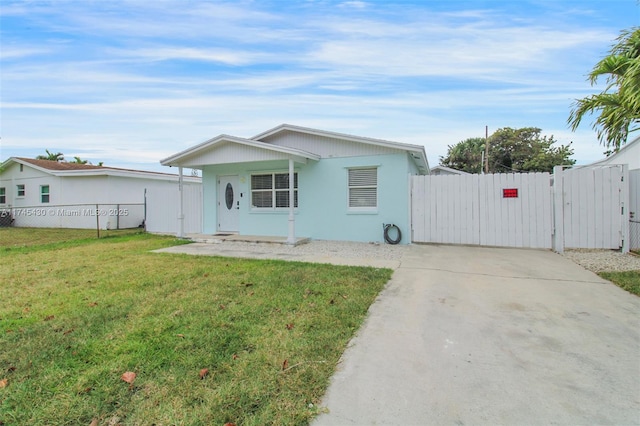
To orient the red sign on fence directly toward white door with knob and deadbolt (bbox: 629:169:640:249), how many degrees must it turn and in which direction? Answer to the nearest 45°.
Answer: approximately 135° to its left

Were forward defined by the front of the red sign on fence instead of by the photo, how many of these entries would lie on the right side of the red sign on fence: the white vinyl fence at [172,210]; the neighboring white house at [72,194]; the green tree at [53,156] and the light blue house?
4

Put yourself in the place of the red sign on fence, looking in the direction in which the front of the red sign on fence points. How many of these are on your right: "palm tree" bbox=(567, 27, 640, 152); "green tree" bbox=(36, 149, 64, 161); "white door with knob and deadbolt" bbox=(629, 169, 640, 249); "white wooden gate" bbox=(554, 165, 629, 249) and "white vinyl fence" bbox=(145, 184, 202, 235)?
2

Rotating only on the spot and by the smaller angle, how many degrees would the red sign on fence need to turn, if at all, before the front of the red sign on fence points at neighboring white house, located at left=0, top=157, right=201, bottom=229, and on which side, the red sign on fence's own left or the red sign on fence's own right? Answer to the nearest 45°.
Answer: approximately 90° to the red sign on fence's own right

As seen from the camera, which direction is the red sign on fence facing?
toward the camera

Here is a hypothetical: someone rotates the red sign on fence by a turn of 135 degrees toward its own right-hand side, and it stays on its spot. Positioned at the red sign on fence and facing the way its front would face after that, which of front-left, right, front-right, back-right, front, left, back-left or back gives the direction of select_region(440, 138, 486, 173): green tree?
front-right

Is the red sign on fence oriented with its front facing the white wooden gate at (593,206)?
no

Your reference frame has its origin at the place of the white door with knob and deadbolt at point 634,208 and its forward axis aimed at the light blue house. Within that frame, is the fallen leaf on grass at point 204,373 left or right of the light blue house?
left

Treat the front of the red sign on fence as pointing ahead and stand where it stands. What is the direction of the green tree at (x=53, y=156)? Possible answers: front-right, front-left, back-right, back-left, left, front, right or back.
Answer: right

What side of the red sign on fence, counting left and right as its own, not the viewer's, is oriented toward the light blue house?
right

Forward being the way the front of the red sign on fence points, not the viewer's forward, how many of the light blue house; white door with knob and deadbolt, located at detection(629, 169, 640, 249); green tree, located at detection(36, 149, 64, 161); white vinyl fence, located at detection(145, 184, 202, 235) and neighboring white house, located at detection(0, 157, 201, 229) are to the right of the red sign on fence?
4

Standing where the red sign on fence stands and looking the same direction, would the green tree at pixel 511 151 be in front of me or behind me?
behind

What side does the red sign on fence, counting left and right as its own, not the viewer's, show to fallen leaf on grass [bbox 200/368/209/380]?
front

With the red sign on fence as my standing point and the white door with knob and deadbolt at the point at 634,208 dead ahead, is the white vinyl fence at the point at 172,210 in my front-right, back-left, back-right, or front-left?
back-left

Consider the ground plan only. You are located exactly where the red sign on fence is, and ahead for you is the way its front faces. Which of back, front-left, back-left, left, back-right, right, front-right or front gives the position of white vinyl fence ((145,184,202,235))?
right

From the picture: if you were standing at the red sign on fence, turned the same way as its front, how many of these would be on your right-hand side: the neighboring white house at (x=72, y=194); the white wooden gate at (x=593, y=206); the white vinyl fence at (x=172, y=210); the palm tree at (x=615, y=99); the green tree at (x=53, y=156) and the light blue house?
4

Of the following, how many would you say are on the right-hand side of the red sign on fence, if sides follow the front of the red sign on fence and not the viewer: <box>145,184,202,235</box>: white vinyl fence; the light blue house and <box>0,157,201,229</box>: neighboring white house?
3
